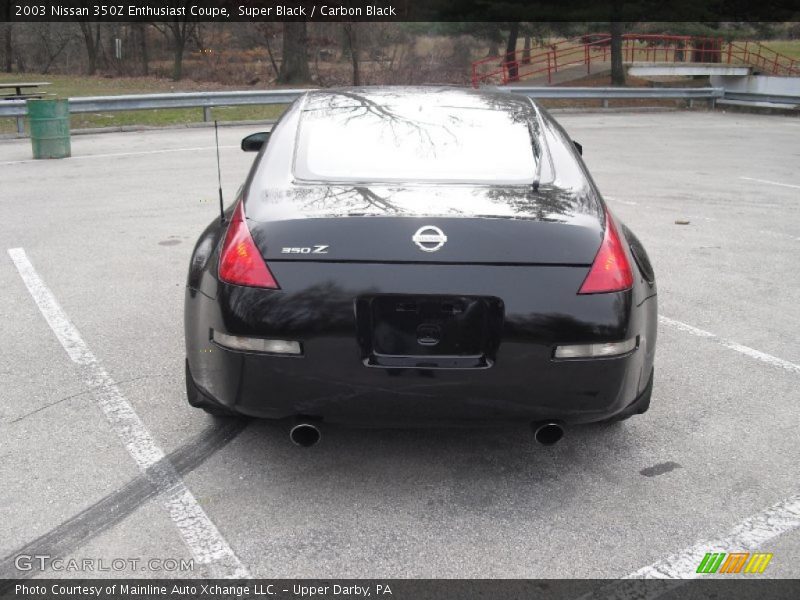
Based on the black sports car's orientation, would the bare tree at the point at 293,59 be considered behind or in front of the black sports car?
in front

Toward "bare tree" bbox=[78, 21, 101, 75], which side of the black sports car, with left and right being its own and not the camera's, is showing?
front

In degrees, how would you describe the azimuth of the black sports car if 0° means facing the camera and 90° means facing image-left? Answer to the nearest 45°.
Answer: approximately 180°

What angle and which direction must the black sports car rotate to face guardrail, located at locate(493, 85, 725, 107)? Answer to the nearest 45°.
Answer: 0° — it already faces it

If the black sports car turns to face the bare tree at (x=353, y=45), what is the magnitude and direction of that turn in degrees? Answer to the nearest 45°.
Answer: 0° — it already faces it

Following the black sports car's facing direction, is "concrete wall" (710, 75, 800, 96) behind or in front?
in front

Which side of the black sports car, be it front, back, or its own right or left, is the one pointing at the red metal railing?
front

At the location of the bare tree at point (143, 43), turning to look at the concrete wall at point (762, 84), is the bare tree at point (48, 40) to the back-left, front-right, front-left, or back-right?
back-right
